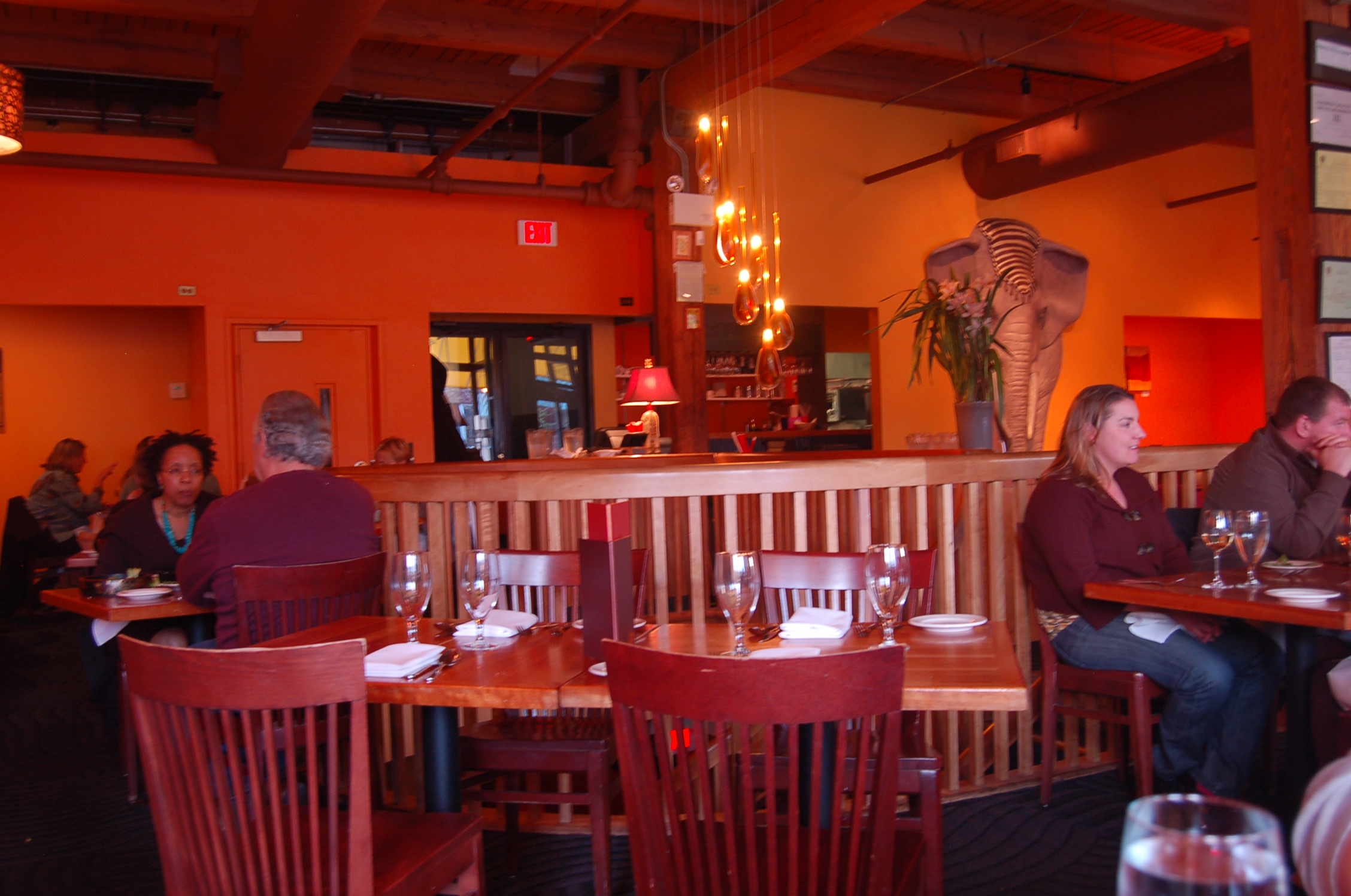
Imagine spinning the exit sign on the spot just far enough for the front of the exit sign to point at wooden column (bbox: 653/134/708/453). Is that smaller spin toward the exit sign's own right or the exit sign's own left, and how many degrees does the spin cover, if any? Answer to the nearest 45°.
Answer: approximately 45° to the exit sign's own left

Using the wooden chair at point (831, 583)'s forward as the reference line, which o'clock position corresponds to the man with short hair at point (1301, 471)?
The man with short hair is roughly at 8 o'clock from the wooden chair.

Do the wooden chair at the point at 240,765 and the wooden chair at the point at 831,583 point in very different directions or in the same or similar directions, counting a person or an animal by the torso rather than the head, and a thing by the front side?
very different directions

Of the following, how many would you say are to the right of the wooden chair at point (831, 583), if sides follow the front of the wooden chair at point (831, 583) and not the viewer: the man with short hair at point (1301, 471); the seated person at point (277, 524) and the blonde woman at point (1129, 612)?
1

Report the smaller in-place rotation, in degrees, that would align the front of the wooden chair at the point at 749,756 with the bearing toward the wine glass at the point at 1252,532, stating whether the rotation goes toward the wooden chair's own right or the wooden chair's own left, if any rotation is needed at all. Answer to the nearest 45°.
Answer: approximately 45° to the wooden chair's own right

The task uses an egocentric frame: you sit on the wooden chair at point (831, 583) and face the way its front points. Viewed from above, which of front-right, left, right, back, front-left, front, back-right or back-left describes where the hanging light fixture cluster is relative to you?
back

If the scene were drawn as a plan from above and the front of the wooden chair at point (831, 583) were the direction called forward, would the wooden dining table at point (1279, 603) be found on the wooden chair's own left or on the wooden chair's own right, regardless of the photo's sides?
on the wooden chair's own left

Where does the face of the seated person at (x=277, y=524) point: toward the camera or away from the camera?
away from the camera

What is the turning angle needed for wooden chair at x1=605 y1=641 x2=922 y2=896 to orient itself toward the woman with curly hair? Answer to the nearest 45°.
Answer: approximately 45° to its left
